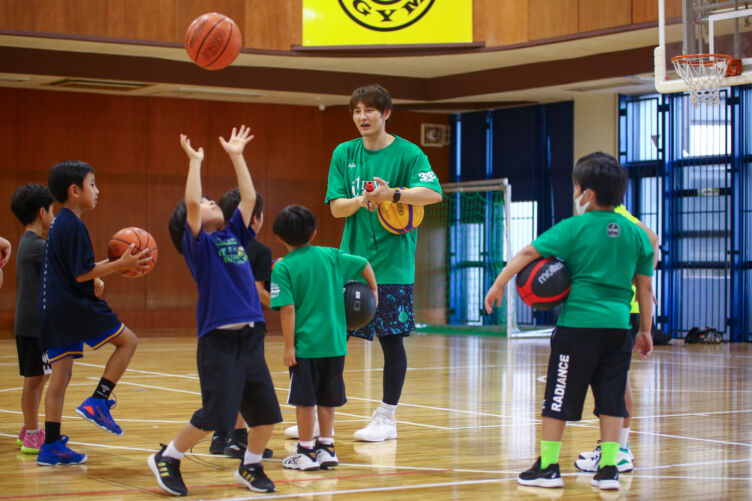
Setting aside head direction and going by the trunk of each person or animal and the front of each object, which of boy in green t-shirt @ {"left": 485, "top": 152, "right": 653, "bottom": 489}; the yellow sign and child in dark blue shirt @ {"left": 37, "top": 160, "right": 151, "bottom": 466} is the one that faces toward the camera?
the yellow sign

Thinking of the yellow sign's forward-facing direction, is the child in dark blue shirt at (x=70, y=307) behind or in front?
in front

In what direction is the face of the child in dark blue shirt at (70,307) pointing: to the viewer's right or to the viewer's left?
to the viewer's right

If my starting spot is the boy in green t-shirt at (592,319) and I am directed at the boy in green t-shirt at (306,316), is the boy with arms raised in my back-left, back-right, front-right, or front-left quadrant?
front-left

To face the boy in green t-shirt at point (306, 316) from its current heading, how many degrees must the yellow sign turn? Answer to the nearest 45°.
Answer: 0° — it already faces them

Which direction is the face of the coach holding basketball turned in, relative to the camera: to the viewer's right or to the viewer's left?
to the viewer's left

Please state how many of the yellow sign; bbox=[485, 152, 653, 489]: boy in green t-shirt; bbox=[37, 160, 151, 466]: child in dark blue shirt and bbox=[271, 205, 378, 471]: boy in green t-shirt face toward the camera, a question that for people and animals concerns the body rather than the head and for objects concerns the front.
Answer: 1

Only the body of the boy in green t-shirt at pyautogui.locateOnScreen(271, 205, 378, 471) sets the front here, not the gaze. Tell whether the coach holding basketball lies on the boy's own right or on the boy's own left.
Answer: on the boy's own right

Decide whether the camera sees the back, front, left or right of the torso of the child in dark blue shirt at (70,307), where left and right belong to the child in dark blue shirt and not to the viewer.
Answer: right

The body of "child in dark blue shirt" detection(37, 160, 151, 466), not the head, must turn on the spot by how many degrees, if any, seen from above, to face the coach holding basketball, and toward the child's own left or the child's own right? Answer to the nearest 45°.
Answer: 0° — they already face them

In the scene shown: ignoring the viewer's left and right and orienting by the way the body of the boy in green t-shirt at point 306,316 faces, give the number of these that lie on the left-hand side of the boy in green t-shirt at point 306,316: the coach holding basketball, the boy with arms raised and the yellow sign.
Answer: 1

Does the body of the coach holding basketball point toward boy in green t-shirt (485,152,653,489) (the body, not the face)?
no

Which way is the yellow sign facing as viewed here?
toward the camera

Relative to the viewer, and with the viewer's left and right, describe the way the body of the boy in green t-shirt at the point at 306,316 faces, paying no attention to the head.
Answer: facing away from the viewer and to the left of the viewer

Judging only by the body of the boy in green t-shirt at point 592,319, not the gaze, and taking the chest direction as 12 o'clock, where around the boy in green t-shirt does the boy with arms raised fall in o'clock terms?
The boy with arms raised is roughly at 10 o'clock from the boy in green t-shirt.
